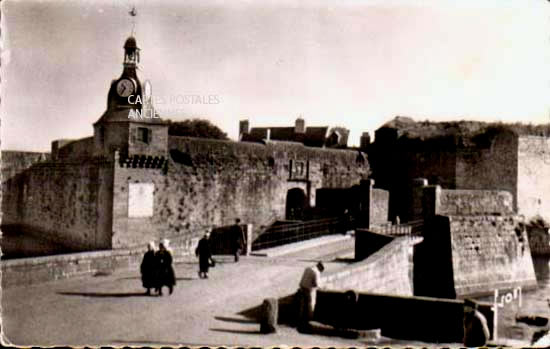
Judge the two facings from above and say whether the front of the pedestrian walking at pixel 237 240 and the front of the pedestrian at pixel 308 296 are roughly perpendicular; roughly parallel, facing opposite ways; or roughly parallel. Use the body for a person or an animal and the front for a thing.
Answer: roughly perpendicular

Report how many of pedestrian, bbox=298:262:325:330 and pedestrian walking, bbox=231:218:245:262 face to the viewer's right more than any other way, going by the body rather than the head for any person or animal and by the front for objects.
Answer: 1

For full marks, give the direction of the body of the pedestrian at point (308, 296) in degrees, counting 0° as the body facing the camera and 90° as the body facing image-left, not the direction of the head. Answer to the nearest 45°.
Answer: approximately 270°

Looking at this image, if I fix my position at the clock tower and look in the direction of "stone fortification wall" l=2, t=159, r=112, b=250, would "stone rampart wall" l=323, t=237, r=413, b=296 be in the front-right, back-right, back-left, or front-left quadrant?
back-left
